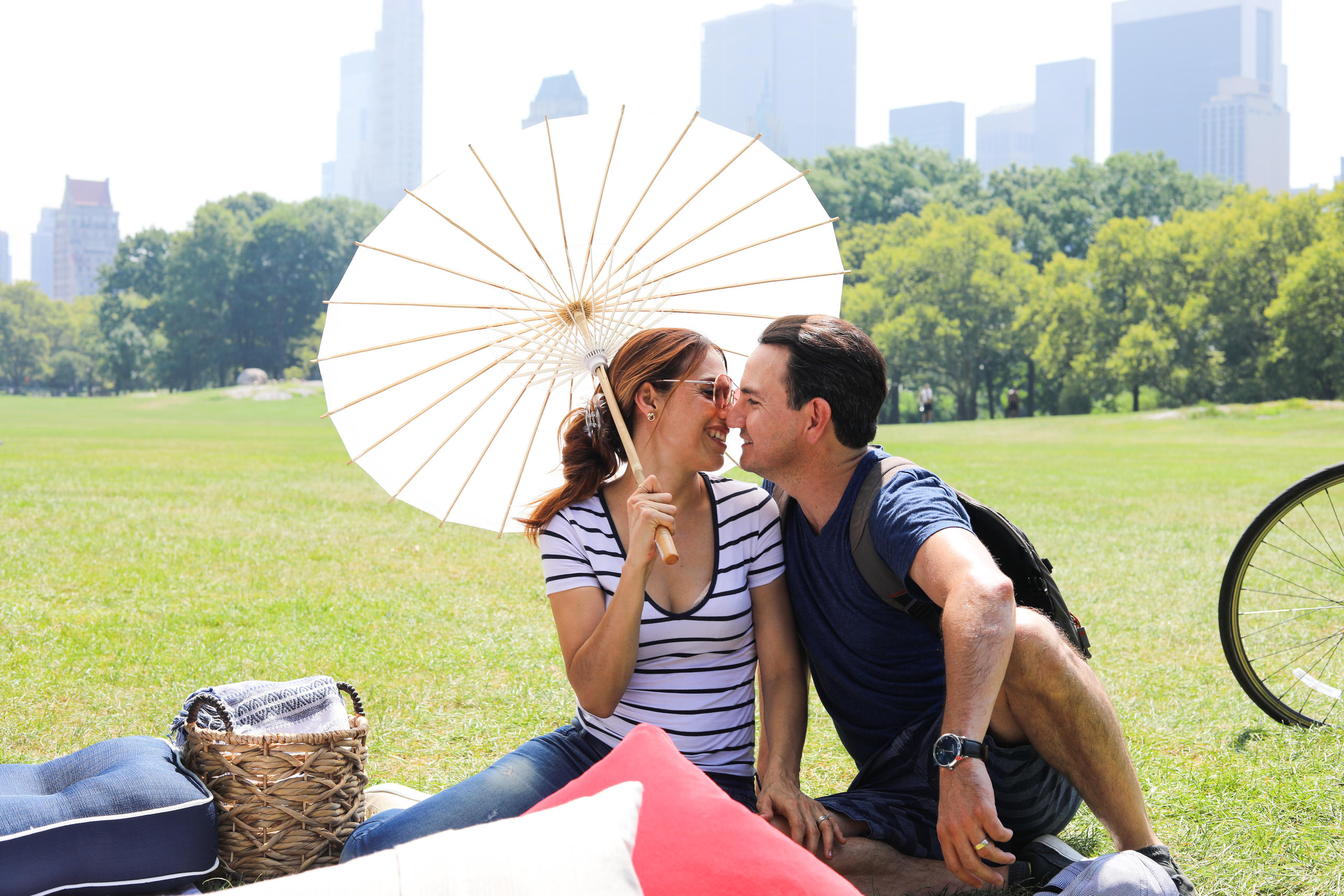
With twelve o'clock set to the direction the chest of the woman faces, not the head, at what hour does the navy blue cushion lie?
The navy blue cushion is roughly at 3 o'clock from the woman.

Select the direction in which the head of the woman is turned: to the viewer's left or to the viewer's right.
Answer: to the viewer's right

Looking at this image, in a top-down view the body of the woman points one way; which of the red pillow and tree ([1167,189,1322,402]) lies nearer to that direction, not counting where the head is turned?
the red pillow

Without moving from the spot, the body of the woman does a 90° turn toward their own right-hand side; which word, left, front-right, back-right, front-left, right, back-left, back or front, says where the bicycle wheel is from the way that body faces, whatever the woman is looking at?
back-right

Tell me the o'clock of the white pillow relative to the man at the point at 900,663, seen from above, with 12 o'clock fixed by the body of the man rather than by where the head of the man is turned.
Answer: The white pillow is roughly at 11 o'clock from the man.

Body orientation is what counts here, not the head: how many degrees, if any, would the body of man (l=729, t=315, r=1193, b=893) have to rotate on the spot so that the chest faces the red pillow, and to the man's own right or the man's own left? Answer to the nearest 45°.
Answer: approximately 45° to the man's own left

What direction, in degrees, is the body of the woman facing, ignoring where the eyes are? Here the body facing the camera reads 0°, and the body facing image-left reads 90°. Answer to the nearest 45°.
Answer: approximately 0°

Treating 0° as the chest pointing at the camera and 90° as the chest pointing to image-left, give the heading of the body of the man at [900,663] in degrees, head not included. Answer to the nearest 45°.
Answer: approximately 45°

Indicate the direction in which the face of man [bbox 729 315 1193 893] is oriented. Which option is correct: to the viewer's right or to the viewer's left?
to the viewer's left

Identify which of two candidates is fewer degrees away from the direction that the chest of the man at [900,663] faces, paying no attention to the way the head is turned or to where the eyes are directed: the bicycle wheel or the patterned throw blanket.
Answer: the patterned throw blanket

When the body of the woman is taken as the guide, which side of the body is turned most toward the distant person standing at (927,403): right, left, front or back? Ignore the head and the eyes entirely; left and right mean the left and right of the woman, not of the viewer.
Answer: back
